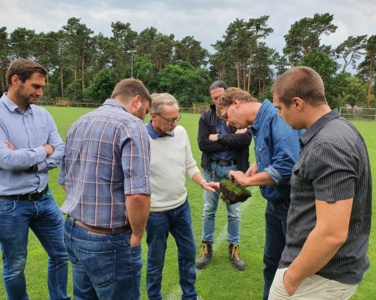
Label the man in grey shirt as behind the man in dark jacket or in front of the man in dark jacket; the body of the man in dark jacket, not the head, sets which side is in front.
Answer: in front

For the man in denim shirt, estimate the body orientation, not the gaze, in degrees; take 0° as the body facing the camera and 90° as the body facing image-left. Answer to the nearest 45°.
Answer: approximately 90°

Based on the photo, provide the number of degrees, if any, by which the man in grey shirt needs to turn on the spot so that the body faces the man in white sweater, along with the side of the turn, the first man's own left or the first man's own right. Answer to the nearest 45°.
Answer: approximately 45° to the first man's own right

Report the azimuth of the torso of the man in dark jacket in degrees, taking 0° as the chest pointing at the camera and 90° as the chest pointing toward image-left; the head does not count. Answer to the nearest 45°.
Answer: approximately 0°

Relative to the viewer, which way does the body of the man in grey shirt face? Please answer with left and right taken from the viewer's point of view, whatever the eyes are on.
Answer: facing to the left of the viewer

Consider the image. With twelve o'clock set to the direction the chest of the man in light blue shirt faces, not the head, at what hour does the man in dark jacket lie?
The man in dark jacket is roughly at 10 o'clock from the man in light blue shirt.
